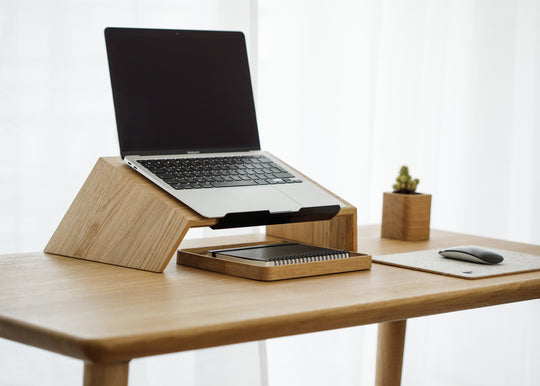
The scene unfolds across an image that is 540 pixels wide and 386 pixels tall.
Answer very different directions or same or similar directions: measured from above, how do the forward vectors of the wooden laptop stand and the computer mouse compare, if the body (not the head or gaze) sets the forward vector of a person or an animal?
very different directions

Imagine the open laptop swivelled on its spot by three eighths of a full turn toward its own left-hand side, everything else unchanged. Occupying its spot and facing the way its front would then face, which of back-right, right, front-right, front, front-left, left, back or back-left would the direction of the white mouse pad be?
right

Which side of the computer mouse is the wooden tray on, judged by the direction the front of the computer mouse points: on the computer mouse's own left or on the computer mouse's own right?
on the computer mouse's own left

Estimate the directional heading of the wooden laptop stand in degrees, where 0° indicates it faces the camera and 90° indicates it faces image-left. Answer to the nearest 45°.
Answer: approximately 315°

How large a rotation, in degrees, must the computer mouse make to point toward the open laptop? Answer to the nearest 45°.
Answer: approximately 45° to its left

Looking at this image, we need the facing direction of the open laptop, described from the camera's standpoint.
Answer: facing the viewer and to the right of the viewer

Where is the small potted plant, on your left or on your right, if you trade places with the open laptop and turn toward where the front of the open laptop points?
on your left

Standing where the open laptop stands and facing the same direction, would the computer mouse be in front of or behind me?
in front

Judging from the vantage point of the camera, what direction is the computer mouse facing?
facing away from the viewer and to the left of the viewer
